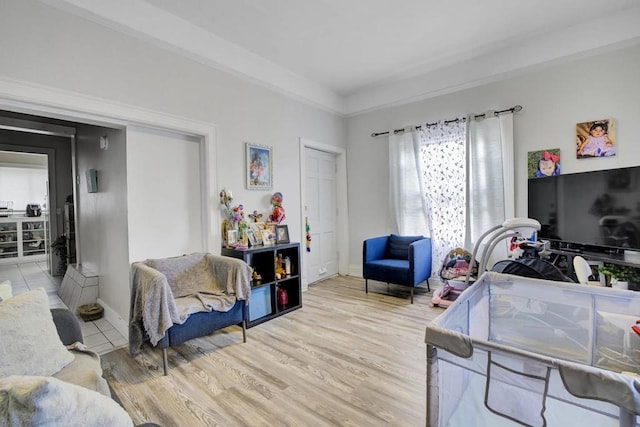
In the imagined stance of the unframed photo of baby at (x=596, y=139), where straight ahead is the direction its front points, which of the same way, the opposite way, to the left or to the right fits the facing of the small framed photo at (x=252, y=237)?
to the left

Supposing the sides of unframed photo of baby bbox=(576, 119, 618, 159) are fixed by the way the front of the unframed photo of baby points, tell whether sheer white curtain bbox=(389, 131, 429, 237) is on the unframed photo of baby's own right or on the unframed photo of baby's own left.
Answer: on the unframed photo of baby's own right

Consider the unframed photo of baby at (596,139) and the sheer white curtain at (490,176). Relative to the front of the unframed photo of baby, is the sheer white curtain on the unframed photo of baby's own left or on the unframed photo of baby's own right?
on the unframed photo of baby's own right

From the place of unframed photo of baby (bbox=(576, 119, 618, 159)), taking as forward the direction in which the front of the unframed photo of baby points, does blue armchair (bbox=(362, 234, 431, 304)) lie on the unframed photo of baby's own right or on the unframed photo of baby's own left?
on the unframed photo of baby's own right

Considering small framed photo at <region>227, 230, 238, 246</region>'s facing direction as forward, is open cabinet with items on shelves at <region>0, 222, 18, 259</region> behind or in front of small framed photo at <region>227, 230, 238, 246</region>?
behind
